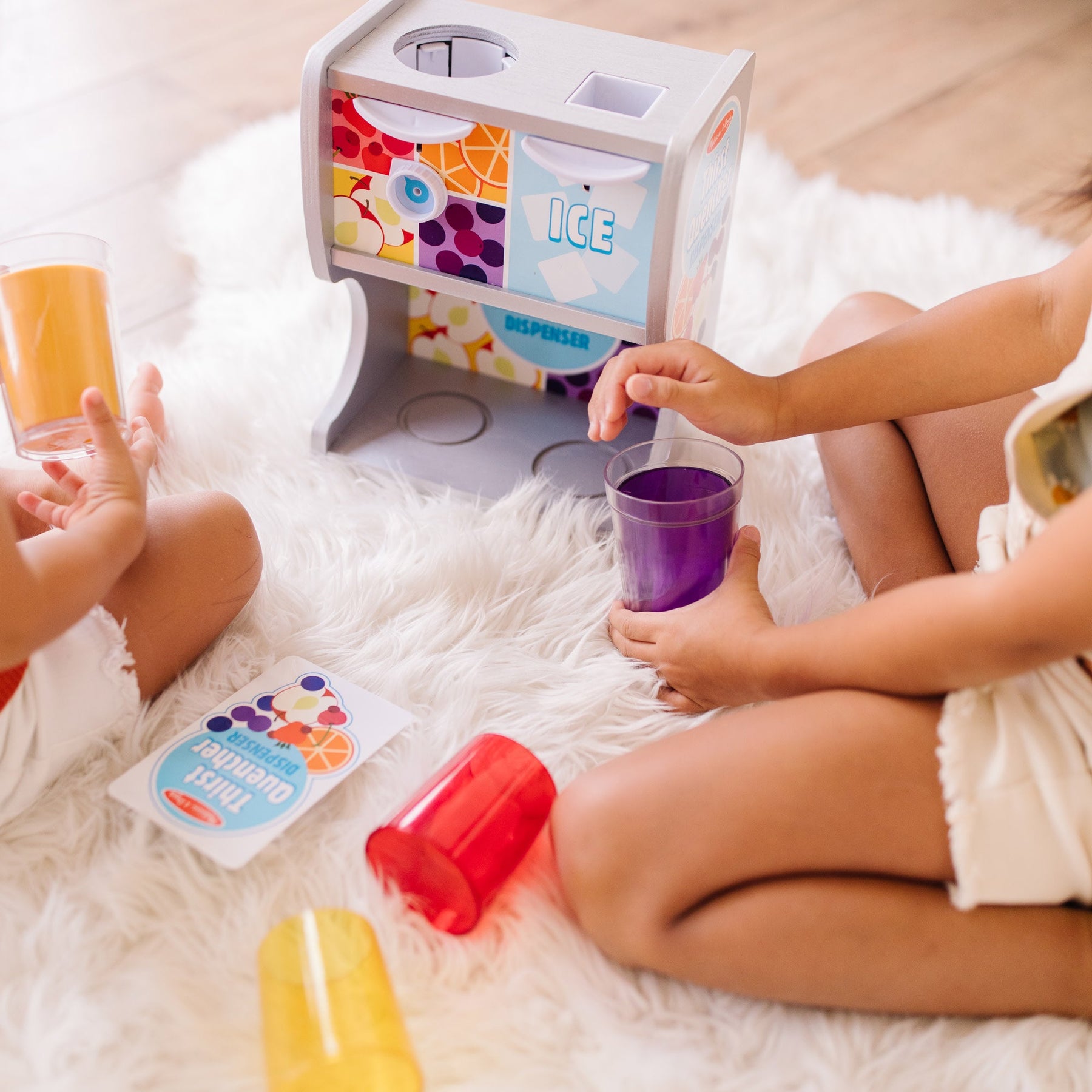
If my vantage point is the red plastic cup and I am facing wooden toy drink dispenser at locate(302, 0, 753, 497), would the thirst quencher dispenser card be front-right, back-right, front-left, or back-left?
front-left

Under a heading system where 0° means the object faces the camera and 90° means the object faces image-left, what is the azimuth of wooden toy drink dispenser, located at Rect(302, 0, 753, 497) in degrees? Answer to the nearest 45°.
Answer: approximately 45°
